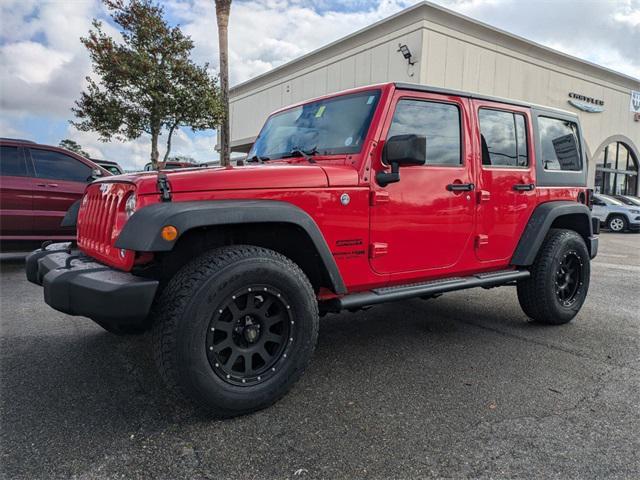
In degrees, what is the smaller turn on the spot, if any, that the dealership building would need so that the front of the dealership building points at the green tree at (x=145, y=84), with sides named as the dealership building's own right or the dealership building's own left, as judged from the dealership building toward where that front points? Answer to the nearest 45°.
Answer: approximately 90° to the dealership building's own right

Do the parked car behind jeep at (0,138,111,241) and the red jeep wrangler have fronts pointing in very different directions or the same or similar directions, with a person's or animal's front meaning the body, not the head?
very different directions

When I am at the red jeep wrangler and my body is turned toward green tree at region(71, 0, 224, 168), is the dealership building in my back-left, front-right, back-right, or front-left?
front-right

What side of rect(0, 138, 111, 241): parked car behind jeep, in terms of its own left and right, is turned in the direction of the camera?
right

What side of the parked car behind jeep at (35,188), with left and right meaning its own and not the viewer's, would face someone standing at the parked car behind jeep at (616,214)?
front

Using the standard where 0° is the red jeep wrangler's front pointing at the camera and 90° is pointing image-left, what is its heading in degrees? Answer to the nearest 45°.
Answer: approximately 45°

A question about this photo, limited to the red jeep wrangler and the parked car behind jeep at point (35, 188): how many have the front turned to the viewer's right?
1

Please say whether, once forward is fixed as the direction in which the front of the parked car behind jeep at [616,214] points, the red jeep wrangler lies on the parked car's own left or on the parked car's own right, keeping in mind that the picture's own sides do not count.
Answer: on the parked car's own right

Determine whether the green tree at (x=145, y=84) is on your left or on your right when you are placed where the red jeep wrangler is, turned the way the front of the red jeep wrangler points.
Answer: on your right

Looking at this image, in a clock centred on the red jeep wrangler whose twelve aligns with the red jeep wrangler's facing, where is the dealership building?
The dealership building is roughly at 5 o'clock from the red jeep wrangler.
